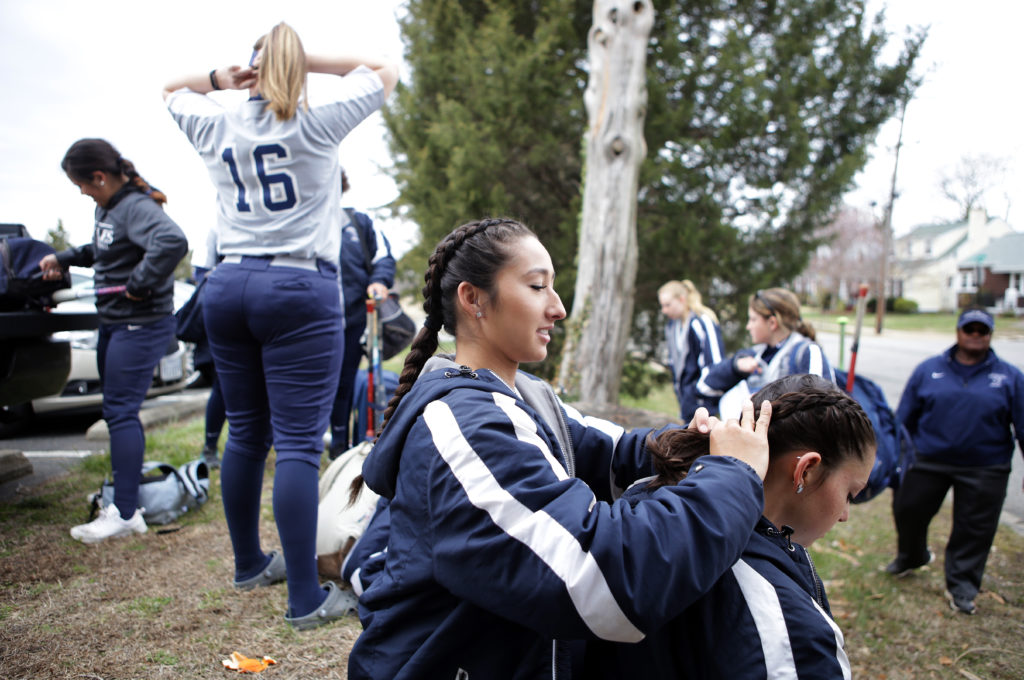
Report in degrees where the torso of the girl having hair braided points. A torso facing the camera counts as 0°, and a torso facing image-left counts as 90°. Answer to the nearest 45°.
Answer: approximately 270°

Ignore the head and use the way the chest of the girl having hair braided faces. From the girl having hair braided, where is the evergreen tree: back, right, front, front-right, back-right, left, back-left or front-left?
left

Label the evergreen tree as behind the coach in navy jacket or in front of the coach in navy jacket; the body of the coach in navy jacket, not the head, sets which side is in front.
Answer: behind

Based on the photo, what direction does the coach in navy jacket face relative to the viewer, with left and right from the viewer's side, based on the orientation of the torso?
facing the viewer

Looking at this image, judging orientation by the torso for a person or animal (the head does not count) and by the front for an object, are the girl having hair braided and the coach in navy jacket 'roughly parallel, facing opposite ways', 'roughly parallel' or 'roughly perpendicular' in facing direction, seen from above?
roughly perpendicular

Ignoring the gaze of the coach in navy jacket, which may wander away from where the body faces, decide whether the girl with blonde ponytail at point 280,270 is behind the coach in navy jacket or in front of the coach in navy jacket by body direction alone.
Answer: in front

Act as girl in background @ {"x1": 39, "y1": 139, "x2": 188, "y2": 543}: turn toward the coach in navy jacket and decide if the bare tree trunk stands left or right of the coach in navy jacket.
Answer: left

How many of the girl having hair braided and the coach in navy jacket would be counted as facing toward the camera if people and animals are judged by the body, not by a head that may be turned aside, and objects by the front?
1

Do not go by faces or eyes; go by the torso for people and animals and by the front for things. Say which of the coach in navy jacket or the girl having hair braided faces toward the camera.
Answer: the coach in navy jacket
